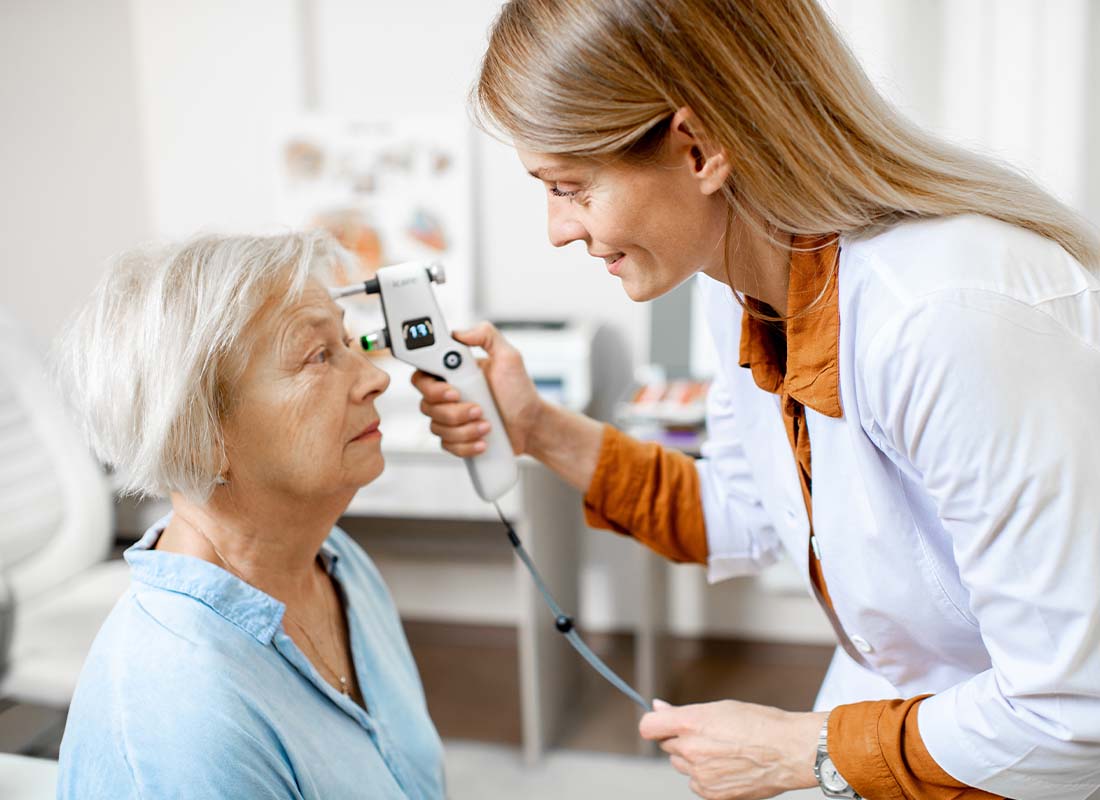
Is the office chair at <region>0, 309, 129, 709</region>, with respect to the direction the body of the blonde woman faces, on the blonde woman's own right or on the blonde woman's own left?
on the blonde woman's own right

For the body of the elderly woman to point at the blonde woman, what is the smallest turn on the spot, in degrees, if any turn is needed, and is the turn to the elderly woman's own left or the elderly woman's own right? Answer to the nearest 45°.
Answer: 0° — they already face them

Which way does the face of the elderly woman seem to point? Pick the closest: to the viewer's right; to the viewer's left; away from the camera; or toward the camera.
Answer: to the viewer's right

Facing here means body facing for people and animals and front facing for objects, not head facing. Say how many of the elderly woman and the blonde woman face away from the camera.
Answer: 0

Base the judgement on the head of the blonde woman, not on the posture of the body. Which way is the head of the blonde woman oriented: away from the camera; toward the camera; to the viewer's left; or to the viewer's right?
to the viewer's left

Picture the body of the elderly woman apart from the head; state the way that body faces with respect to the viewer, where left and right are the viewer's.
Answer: facing the viewer and to the right of the viewer

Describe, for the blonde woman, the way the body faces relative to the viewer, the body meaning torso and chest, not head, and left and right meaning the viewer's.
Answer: facing the viewer and to the left of the viewer
